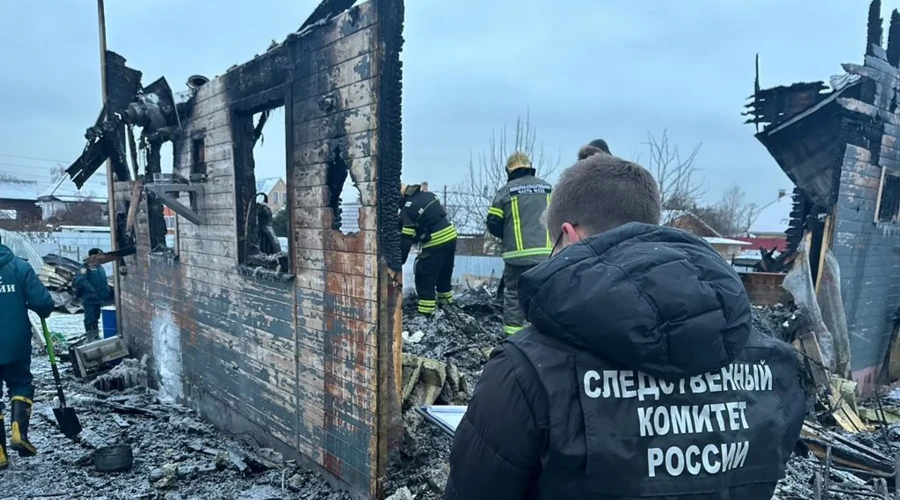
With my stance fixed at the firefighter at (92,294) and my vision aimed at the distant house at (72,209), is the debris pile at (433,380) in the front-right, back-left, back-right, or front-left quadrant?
back-right

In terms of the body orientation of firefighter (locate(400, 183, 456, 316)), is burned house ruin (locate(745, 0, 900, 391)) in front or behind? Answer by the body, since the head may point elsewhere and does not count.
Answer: behind

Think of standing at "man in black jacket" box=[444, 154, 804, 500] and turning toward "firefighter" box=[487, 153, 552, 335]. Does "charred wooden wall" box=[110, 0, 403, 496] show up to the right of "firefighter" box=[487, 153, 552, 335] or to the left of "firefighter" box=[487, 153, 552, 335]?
left

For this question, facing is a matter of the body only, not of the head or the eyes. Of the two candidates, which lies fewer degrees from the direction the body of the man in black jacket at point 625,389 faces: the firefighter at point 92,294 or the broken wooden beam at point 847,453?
the firefighter

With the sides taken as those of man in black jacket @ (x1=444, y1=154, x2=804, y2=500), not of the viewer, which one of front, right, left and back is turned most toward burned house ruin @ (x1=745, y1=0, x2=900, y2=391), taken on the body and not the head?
right

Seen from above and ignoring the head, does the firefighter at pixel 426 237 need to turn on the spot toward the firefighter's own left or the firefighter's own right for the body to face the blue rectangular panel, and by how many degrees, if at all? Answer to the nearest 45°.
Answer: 0° — they already face it

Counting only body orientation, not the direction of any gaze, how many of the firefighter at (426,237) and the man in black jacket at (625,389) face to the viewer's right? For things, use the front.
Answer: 0

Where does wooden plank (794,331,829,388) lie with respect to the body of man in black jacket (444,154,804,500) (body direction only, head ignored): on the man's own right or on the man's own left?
on the man's own right

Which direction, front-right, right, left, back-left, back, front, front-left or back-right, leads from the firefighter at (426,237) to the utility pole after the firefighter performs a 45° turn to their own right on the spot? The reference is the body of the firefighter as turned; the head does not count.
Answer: front-left

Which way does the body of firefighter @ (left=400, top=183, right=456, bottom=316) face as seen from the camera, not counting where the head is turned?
to the viewer's left

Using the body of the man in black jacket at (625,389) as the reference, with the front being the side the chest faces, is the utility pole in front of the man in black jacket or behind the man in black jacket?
in front

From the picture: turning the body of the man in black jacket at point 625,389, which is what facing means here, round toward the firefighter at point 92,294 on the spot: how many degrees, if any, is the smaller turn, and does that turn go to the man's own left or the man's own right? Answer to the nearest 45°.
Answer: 0° — they already face them
